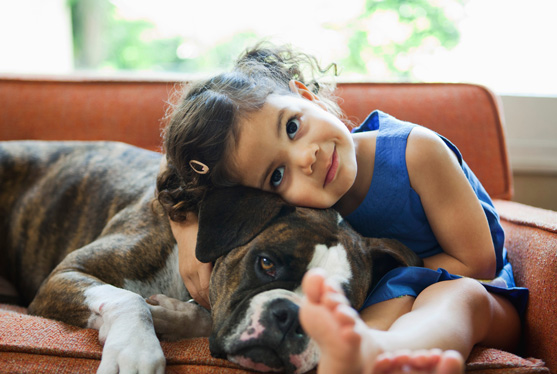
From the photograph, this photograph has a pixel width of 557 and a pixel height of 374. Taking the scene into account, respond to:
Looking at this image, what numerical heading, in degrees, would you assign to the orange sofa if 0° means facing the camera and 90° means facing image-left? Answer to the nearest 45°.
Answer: approximately 0°
